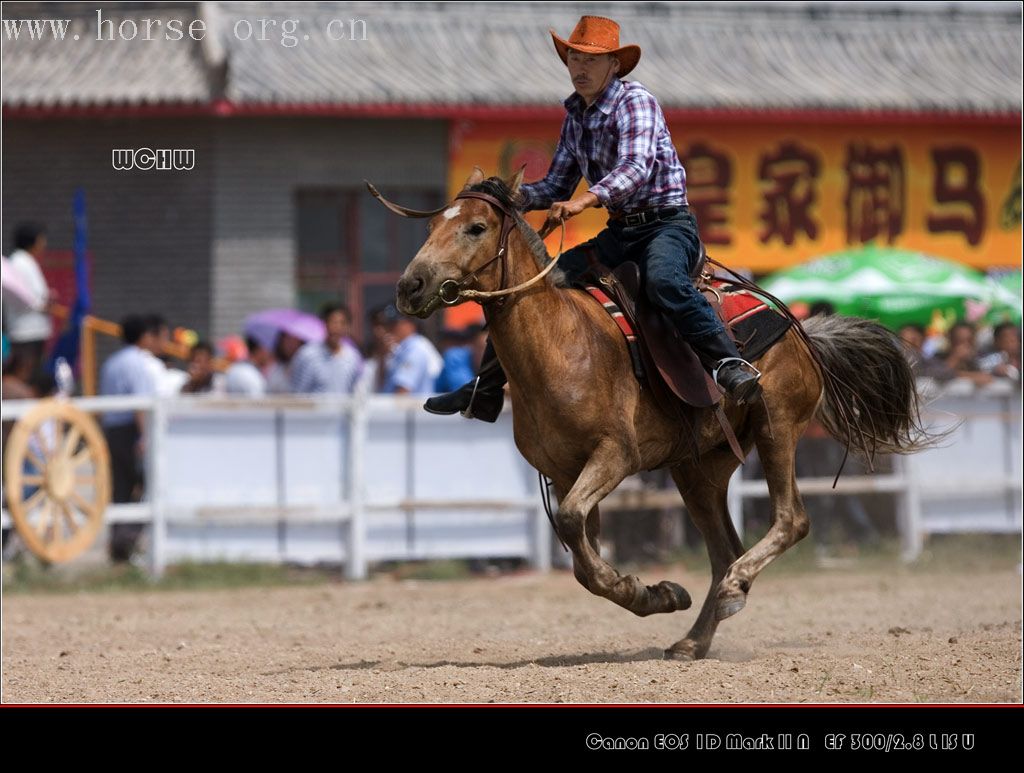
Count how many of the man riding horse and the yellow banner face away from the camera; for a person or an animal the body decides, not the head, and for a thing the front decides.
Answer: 0

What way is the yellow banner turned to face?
toward the camera

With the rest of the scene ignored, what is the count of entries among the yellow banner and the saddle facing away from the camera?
0

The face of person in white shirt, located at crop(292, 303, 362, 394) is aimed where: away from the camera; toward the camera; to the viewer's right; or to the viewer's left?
toward the camera

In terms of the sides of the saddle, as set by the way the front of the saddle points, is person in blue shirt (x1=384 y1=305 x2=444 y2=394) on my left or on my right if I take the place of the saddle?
on my right

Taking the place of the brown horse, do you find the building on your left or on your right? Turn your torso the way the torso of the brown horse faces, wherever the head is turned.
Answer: on your right

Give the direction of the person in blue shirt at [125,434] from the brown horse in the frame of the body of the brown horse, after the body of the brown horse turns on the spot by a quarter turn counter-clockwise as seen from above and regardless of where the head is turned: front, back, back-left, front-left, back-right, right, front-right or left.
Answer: back

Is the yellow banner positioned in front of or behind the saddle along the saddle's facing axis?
behind

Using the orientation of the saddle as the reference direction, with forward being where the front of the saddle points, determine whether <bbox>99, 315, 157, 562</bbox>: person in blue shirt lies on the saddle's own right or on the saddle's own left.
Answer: on the saddle's own right

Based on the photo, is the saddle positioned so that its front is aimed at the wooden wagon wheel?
no

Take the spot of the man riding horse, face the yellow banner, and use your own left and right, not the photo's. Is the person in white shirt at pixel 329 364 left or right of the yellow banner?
left

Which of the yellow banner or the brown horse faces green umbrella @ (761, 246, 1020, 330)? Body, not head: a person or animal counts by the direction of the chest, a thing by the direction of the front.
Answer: the yellow banner

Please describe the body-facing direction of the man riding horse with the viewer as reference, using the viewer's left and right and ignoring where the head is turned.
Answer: facing the viewer and to the left of the viewer

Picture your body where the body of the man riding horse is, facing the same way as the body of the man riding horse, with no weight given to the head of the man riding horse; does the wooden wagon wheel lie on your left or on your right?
on your right

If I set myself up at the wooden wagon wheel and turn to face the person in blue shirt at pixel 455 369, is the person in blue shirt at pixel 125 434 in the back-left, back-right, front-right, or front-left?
front-left

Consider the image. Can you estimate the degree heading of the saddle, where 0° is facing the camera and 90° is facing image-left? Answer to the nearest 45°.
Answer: approximately 45°
